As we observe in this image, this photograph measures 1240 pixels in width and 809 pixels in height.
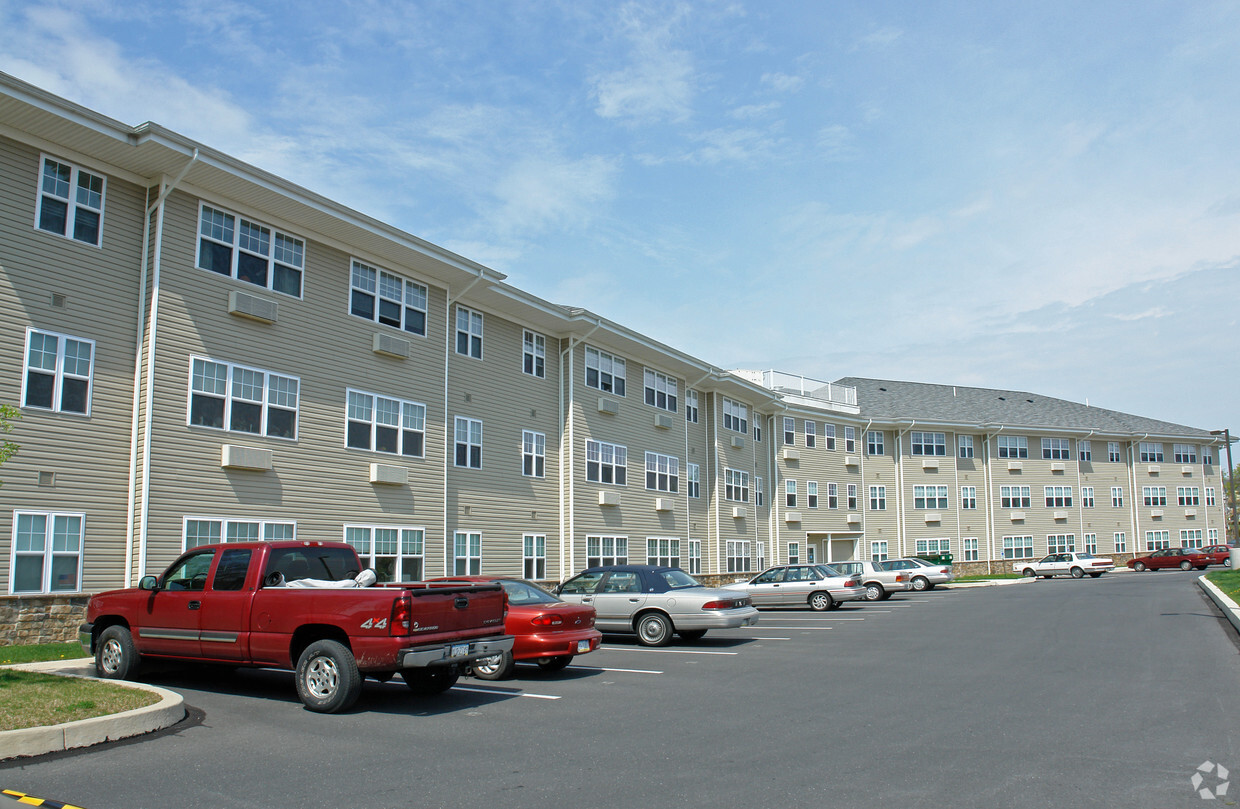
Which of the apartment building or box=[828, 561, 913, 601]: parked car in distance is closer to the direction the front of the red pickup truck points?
the apartment building

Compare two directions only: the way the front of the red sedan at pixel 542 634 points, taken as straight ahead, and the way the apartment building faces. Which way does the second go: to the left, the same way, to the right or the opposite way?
the opposite way

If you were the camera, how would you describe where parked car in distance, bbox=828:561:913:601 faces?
facing away from the viewer and to the left of the viewer

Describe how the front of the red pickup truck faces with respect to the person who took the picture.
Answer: facing away from the viewer and to the left of the viewer

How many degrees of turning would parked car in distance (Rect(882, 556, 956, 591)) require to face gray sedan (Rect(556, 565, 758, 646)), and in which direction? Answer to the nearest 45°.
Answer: approximately 135° to its left

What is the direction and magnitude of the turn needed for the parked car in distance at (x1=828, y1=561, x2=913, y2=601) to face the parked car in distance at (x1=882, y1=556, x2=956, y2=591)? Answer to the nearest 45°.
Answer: approximately 45° to its right

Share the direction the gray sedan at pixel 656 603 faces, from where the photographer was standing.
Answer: facing away from the viewer and to the left of the viewer

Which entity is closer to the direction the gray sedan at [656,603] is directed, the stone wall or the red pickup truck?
the stone wall

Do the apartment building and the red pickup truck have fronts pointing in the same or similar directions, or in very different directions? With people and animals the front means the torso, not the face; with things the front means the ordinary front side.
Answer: very different directions

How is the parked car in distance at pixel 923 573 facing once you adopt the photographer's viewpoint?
facing away from the viewer and to the left of the viewer

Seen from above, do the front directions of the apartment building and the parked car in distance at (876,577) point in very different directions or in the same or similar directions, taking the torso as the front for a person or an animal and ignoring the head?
very different directions

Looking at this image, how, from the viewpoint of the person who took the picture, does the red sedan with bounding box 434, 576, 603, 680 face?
facing away from the viewer and to the left of the viewer

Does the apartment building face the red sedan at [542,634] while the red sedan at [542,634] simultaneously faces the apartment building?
yes

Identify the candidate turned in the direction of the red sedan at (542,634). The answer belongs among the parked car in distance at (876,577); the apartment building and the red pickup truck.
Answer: the apartment building
